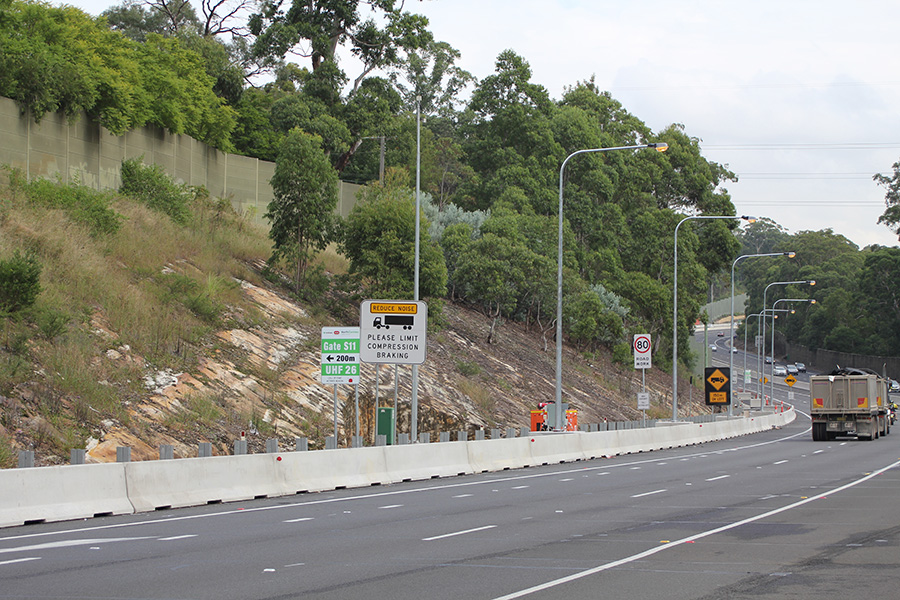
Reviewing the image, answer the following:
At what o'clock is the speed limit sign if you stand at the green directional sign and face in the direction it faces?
The speed limit sign is roughly at 7 o'clock from the green directional sign.

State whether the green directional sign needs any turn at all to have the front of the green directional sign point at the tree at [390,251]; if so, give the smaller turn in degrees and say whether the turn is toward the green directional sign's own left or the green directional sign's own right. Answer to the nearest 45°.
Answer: approximately 180°

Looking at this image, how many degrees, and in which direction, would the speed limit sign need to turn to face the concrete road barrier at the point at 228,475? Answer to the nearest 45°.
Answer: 0° — it already faces it

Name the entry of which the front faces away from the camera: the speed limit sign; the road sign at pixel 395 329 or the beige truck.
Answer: the beige truck

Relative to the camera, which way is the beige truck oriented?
away from the camera

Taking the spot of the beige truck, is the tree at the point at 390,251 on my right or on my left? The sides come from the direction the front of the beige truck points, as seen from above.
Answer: on my left

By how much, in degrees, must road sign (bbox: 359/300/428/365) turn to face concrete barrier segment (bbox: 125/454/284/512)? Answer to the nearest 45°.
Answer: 0° — it already faces it

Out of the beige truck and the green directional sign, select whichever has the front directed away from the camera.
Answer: the beige truck

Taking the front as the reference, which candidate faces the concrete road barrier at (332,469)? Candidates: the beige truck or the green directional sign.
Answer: the green directional sign
